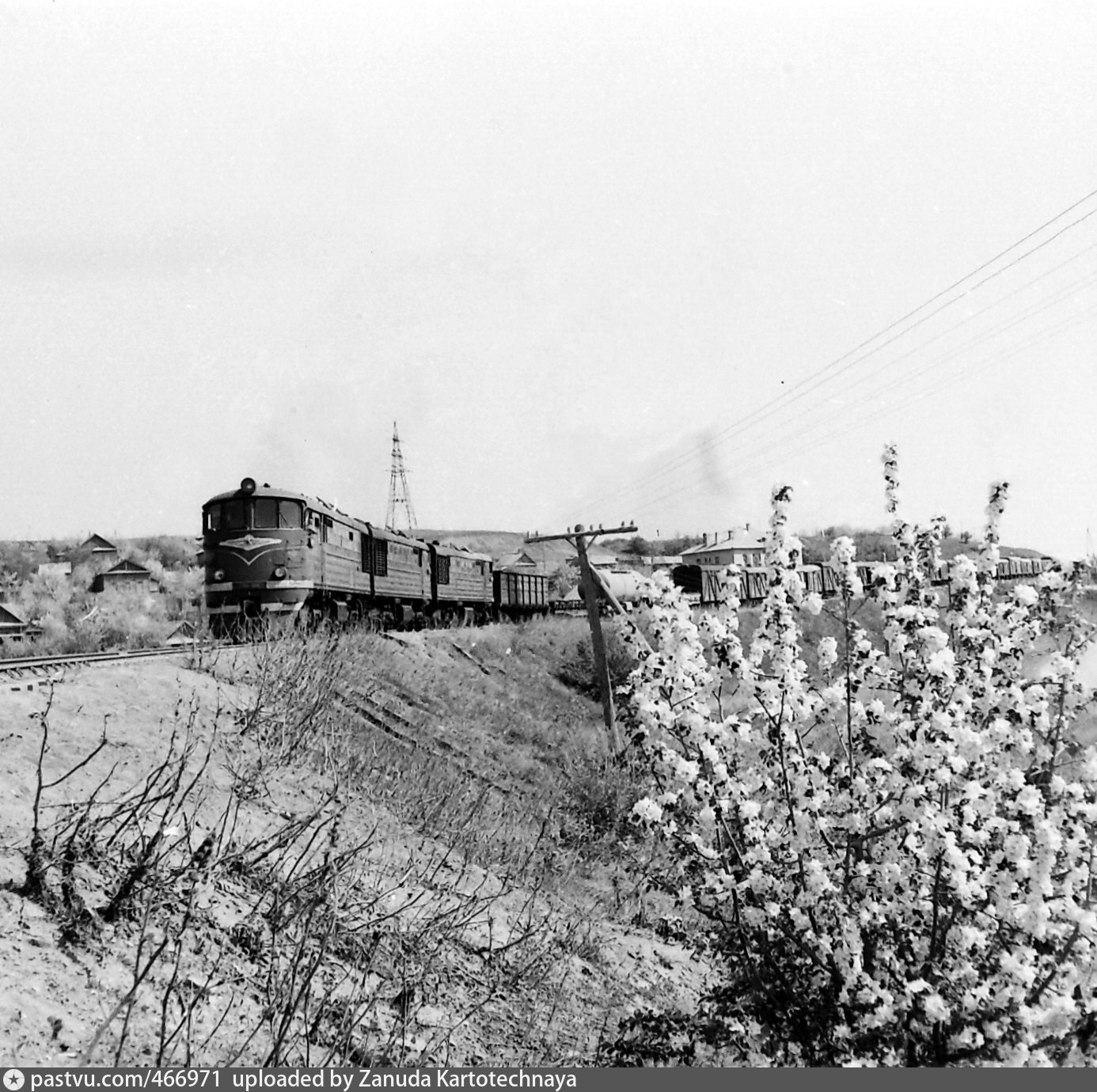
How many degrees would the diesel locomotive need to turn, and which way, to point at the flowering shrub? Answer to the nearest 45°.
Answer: approximately 45° to its left

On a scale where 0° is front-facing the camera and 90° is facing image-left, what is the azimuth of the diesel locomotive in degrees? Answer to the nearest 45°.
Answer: approximately 45°

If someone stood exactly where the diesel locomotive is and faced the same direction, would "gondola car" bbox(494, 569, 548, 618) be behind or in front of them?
behind

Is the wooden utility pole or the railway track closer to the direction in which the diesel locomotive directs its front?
the railway track

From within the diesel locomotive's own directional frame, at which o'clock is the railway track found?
The railway track is roughly at 11 o'clock from the diesel locomotive.

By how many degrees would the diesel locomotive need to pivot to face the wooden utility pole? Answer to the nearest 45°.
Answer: approximately 135° to its left
